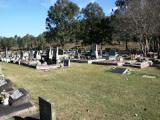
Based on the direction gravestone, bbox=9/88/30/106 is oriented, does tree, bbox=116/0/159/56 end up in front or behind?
behind

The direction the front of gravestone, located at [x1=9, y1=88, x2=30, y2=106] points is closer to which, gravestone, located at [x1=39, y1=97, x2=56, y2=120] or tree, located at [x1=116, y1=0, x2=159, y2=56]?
the gravestone

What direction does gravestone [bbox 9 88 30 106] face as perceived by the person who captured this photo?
facing the viewer and to the left of the viewer

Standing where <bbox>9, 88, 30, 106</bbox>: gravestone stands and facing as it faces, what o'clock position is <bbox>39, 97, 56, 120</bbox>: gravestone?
<bbox>39, 97, 56, 120</bbox>: gravestone is roughly at 10 o'clock from <bbox>9, 88, 30, 106</bbox>: gravestone.

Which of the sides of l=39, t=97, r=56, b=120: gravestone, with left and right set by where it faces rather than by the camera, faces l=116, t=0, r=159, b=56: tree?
back

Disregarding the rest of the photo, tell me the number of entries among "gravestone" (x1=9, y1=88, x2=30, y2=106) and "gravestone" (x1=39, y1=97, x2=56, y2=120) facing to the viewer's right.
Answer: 0

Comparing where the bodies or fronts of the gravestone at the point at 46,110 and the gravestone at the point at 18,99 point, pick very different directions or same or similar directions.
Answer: same or similar directions
